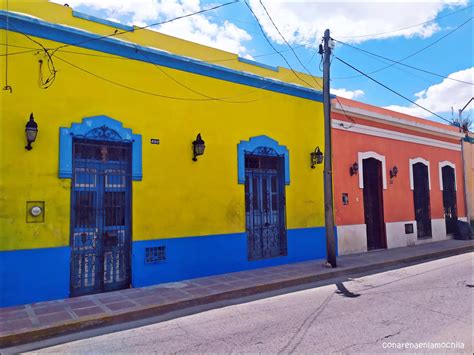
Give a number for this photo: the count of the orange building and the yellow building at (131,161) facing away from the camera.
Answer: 0

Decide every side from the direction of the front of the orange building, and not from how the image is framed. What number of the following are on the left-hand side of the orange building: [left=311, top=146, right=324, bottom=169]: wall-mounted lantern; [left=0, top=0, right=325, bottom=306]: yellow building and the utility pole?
0

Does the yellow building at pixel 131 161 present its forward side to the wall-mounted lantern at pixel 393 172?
no

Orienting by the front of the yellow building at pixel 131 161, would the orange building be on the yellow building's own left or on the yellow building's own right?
on the yellow building's own left

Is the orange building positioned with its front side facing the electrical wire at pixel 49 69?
no

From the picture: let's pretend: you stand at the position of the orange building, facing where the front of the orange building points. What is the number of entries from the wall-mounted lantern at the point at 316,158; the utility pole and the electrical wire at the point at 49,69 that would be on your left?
0

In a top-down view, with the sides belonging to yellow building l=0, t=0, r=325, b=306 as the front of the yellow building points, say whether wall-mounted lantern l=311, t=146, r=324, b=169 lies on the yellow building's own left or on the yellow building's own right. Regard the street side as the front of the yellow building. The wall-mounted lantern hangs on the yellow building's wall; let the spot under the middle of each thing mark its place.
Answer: on the yellow building's own left

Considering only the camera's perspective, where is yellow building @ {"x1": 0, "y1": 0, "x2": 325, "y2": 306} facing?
facing the viewer and to the right of the viewer
